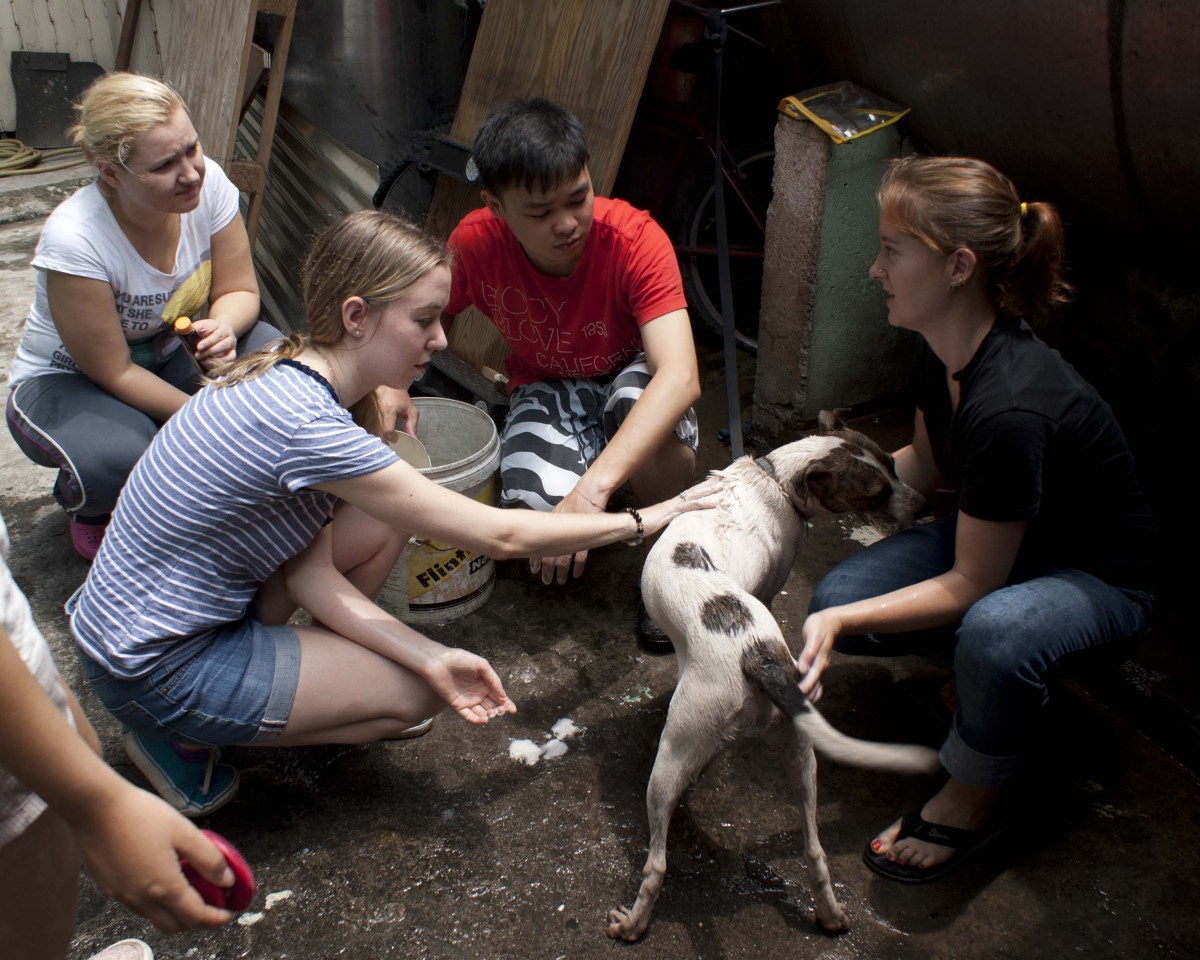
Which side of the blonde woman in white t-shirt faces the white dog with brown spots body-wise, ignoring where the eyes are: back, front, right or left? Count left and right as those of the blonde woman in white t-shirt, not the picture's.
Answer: front

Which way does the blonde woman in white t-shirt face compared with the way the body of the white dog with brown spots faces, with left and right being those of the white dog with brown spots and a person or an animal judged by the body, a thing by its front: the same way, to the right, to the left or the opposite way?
to the right

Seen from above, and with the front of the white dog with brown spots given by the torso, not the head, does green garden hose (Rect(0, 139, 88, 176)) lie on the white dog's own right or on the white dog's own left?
on the white dog's own left

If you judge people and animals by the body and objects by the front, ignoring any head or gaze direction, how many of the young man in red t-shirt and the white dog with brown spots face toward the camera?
1

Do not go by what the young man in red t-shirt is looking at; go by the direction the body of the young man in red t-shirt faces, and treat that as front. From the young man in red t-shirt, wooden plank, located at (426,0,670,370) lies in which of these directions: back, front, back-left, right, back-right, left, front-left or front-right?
back

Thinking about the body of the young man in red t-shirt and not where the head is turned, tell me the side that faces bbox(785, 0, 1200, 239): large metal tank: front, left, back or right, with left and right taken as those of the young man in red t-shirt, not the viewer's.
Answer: left

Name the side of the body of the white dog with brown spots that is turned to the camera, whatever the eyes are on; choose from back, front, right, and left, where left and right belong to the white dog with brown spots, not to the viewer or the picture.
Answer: back

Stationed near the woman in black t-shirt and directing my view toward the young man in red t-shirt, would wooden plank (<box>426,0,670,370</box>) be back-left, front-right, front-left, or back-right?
front-right

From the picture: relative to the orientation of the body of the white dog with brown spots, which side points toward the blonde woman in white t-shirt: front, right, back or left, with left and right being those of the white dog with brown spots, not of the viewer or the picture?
left

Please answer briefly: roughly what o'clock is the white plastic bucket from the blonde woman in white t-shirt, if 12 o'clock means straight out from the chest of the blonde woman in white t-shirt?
The white plastic bucket is roughly at 12 o'clock from the blonde woman in white t-shirt.

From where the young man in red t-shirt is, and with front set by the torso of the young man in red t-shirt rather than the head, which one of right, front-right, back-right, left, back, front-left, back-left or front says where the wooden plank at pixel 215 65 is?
back-right

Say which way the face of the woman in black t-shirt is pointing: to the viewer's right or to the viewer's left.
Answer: to the viewer's left

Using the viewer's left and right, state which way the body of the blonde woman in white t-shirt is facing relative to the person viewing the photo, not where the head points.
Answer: facing the viewer and to the right of the viewer

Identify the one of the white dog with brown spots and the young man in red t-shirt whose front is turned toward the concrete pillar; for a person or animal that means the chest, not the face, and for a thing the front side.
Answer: the white dog with brown spots

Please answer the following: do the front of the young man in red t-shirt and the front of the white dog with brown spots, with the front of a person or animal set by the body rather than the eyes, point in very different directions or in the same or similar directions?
very different directions

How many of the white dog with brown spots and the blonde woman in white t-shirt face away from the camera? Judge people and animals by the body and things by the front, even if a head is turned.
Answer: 1

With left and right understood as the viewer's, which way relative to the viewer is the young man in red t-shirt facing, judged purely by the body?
facing the viewer
